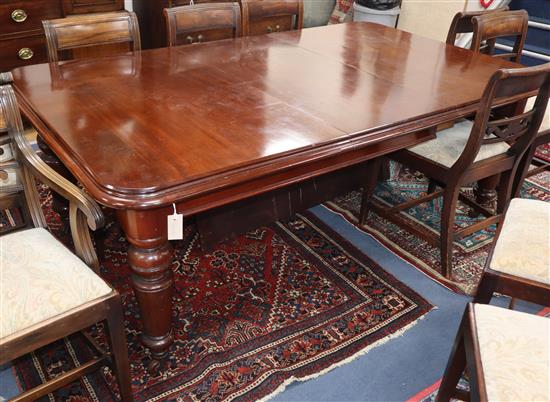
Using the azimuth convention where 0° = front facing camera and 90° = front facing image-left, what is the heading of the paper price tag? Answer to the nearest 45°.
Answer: approximately 0°

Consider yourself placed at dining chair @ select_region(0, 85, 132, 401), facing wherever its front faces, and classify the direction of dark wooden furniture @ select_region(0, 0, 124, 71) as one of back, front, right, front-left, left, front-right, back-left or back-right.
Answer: back-left

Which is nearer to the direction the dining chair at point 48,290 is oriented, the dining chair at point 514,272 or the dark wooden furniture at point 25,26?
the dining chair

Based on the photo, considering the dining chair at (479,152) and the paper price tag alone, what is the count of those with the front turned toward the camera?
1

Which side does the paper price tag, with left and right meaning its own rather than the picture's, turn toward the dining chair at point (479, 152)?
left

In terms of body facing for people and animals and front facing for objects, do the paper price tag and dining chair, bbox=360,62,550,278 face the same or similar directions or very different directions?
very different directions

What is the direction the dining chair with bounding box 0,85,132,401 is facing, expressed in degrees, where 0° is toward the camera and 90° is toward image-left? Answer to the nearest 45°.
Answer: approximately 315°
